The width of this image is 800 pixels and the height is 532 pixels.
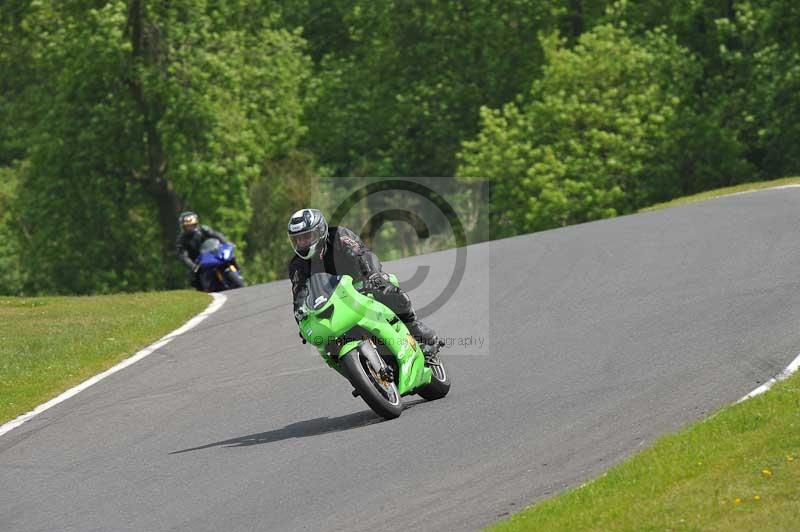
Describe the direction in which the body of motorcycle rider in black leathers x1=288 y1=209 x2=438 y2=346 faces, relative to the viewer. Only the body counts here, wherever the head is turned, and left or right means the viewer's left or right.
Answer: facing the viewer and to the left of the viewer

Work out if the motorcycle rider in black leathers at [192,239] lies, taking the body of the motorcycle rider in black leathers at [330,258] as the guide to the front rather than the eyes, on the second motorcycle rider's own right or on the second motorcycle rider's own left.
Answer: on the second motorcycle rider's own right

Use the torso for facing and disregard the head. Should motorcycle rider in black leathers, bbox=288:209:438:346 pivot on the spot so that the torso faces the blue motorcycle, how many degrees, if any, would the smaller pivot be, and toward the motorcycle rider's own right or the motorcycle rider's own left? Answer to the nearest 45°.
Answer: approximately 135° to the motorcycle rider's own right
